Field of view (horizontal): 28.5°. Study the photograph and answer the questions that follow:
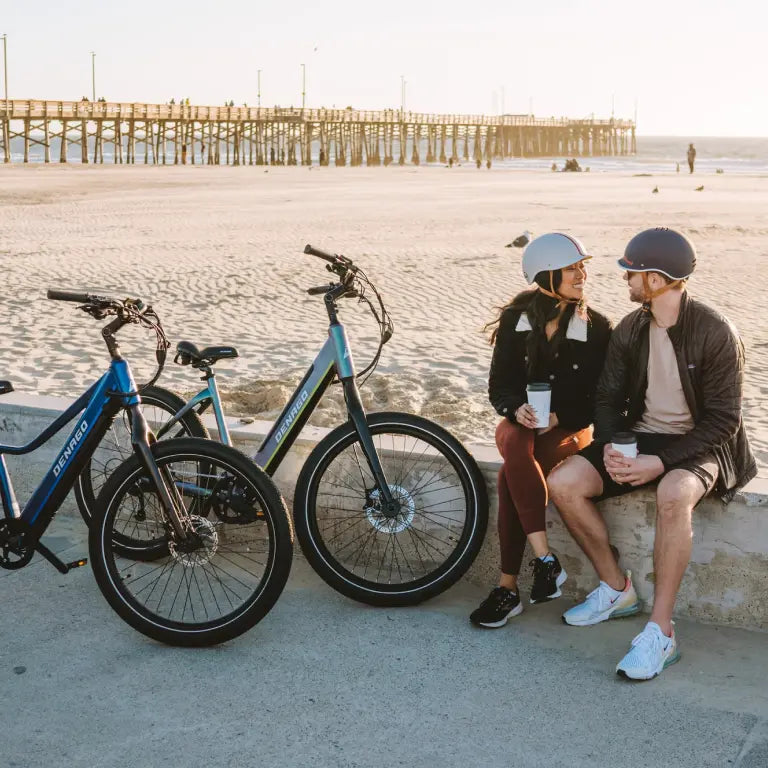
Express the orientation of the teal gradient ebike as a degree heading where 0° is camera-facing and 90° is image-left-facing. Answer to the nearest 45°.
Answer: approximately 315°

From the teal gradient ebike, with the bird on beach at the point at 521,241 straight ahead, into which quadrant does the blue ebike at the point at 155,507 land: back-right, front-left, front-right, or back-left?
back-left

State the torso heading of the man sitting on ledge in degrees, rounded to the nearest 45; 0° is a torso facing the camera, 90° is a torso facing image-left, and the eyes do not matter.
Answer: approximately 45°

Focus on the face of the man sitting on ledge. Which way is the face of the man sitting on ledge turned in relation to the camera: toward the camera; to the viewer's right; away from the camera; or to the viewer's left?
to the viewer's left

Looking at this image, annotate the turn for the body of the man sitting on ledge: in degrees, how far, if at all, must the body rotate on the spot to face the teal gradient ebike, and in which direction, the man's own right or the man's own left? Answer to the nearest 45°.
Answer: approximately 45° to the man's own right

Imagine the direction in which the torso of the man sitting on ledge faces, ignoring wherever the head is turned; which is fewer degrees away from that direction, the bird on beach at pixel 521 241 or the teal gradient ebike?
the teal gradient ebike

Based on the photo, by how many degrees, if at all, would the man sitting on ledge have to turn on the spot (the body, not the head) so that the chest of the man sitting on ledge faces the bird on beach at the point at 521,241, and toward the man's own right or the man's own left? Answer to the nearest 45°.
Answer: approximately 135° to the man's own right

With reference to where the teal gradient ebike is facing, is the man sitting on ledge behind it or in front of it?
in front
